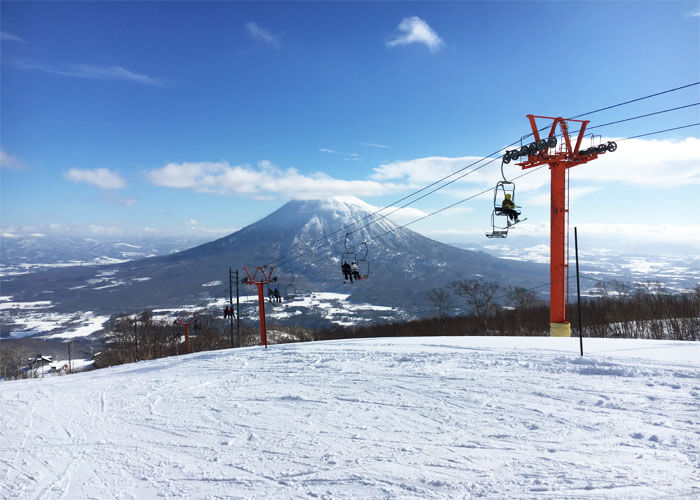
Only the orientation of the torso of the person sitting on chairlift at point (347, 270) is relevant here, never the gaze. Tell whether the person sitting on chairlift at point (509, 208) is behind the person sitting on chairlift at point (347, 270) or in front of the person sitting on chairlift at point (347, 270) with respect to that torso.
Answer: in front

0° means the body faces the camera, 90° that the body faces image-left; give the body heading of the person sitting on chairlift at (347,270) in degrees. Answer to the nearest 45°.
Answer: approximately 315°

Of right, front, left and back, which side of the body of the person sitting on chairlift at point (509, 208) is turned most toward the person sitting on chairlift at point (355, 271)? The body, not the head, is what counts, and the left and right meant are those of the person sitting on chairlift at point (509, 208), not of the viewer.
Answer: back

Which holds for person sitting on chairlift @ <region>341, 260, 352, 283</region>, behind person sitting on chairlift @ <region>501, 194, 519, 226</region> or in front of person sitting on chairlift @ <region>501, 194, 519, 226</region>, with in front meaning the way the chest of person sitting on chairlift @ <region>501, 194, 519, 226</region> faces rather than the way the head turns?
behind
